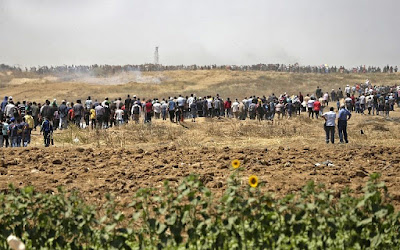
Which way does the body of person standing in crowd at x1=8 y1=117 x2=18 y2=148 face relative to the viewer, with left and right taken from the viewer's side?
facing away from the viewer

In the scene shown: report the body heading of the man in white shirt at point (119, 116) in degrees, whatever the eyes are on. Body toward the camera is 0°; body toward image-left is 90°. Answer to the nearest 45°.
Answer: approximately 180°

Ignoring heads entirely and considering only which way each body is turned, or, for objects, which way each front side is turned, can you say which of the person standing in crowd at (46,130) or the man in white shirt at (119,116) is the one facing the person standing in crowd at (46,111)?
the person standing in crowd at (46,130)

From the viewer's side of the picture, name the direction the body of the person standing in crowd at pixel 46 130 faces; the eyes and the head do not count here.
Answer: away from the camera

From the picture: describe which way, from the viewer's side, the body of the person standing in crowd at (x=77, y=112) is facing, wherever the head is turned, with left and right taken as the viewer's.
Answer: facing away from the viewer

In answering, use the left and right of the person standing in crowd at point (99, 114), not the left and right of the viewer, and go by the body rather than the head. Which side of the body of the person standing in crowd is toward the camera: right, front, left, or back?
back

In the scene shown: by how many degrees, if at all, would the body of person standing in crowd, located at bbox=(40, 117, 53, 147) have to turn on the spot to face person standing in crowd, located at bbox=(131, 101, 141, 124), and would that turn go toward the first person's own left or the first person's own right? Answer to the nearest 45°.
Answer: approximately 45° to the first person's own right

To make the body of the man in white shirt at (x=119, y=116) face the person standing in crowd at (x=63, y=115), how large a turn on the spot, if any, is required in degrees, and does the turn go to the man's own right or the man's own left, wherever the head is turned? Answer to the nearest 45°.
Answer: approximately 90° to the man's own left
